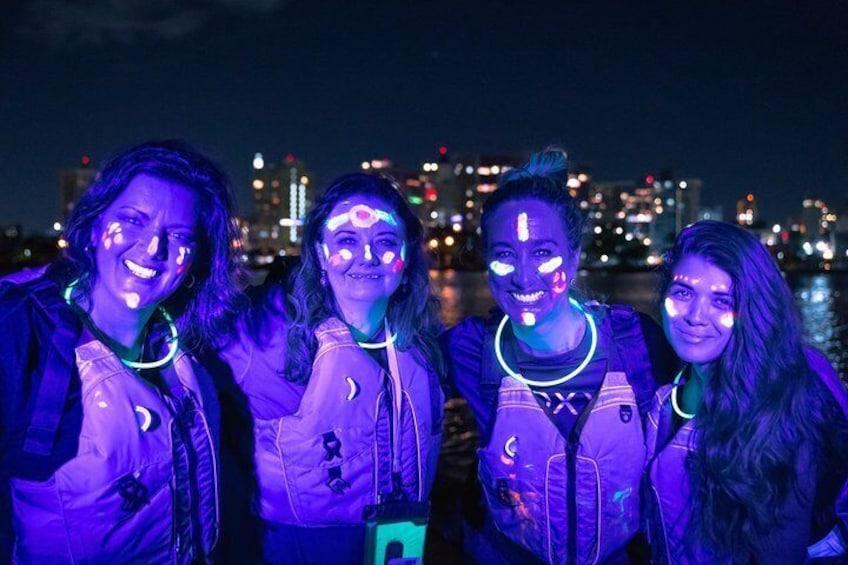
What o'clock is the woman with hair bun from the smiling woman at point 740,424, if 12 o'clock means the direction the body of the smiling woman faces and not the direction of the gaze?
The woman with hair bun is roughly at 2 o'clock from the smiling woman.

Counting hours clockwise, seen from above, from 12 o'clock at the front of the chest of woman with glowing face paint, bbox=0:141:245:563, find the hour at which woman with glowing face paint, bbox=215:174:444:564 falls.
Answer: woman with glowing face paint, bbox=215:174:444:564 is roughly at 10 o'clock from woman with glowing face paint, bbox=0:141:245:563.

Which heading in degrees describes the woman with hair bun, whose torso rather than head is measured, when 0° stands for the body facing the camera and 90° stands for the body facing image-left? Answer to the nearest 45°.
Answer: approximately 0°

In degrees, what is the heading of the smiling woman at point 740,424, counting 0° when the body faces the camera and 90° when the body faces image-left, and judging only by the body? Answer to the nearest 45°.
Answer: approximately 45°

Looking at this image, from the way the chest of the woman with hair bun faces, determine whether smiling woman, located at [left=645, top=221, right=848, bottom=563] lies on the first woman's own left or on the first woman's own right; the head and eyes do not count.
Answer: on the first woman's own left

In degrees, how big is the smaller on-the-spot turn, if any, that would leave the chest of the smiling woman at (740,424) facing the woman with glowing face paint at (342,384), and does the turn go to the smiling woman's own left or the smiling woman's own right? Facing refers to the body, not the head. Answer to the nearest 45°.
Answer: approximately 45° to the smiling woman's own right

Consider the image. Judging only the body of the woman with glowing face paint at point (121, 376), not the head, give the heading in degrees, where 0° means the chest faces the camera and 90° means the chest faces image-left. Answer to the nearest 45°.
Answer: approximately 315°
